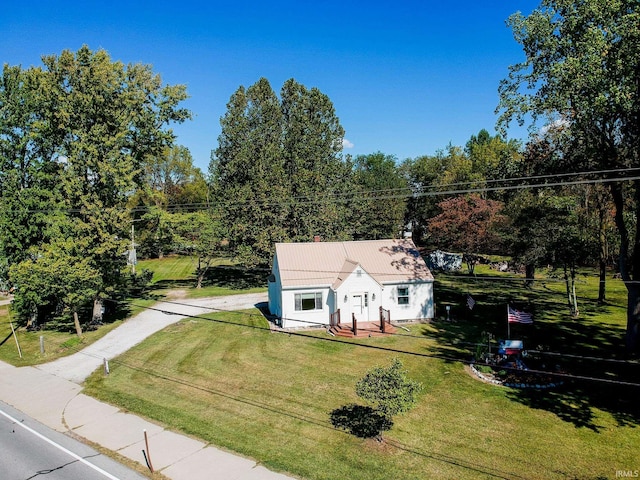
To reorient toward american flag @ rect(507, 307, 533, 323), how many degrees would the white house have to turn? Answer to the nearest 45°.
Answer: approximately 45° to its left

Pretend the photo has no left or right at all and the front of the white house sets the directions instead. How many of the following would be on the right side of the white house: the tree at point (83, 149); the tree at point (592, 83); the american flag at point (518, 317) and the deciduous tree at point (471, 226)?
1

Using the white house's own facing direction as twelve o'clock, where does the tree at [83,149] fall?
The tree is roughly at 3 o'clock from the white house.

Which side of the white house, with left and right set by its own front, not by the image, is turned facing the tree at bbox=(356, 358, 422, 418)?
front

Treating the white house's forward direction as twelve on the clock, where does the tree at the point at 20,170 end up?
The tree is roughly at 3 o'clock from the white house.

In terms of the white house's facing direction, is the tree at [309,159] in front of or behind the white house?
behind

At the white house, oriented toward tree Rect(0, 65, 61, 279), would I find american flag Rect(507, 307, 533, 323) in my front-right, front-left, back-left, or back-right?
back-left

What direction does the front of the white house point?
toward the camera

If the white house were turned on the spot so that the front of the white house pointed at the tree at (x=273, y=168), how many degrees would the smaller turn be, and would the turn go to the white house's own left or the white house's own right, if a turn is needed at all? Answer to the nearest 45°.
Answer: approximately 135° to the white house's own right

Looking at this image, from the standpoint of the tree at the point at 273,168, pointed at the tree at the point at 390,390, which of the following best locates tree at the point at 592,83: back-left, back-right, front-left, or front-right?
front-left

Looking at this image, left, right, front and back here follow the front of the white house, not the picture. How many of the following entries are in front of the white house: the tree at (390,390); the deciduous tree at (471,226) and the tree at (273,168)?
1

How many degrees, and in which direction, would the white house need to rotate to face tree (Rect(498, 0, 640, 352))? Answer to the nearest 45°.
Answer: approximately 45° to its left

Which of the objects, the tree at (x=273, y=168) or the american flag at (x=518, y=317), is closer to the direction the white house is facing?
the american flag

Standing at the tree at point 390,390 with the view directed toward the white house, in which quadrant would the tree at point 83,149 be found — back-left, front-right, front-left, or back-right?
front-left

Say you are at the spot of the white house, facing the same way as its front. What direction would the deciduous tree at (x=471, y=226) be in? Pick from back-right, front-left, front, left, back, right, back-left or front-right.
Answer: back-left
